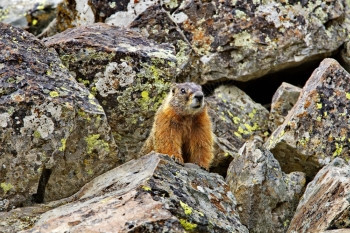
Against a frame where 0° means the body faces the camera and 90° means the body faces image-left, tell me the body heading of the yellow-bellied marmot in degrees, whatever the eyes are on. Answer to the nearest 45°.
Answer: approximately 315°

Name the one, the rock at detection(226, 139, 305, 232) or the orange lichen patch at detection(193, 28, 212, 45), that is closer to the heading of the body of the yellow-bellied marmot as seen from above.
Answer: the rock

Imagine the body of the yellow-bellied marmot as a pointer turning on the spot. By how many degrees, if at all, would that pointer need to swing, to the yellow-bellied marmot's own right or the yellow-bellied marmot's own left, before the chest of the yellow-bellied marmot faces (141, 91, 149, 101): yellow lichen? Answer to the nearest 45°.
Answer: approximately 180°

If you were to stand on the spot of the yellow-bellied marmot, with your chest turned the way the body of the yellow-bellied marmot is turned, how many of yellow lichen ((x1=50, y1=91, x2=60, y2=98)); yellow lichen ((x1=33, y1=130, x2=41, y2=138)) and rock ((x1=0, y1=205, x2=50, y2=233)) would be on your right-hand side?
3

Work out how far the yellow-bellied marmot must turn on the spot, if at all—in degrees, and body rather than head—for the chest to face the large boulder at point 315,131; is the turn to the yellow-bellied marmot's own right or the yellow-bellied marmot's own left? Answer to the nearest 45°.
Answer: approximately 45° to the yellow-bellied marmot's own left

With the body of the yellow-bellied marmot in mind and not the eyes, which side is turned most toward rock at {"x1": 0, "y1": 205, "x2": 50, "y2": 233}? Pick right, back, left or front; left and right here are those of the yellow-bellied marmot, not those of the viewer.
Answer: right

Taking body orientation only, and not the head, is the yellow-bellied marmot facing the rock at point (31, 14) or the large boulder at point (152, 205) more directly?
the large boulder

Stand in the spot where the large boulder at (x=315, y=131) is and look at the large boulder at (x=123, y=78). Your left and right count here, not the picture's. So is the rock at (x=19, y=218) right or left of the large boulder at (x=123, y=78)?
left

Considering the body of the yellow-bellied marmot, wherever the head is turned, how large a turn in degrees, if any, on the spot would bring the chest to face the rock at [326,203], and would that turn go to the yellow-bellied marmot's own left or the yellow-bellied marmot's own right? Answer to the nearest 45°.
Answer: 0° — it already faces it

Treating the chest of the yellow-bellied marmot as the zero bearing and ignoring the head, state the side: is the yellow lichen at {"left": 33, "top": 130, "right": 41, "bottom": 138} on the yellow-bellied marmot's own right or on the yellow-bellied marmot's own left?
on the yellow-bellied marmot's own right
